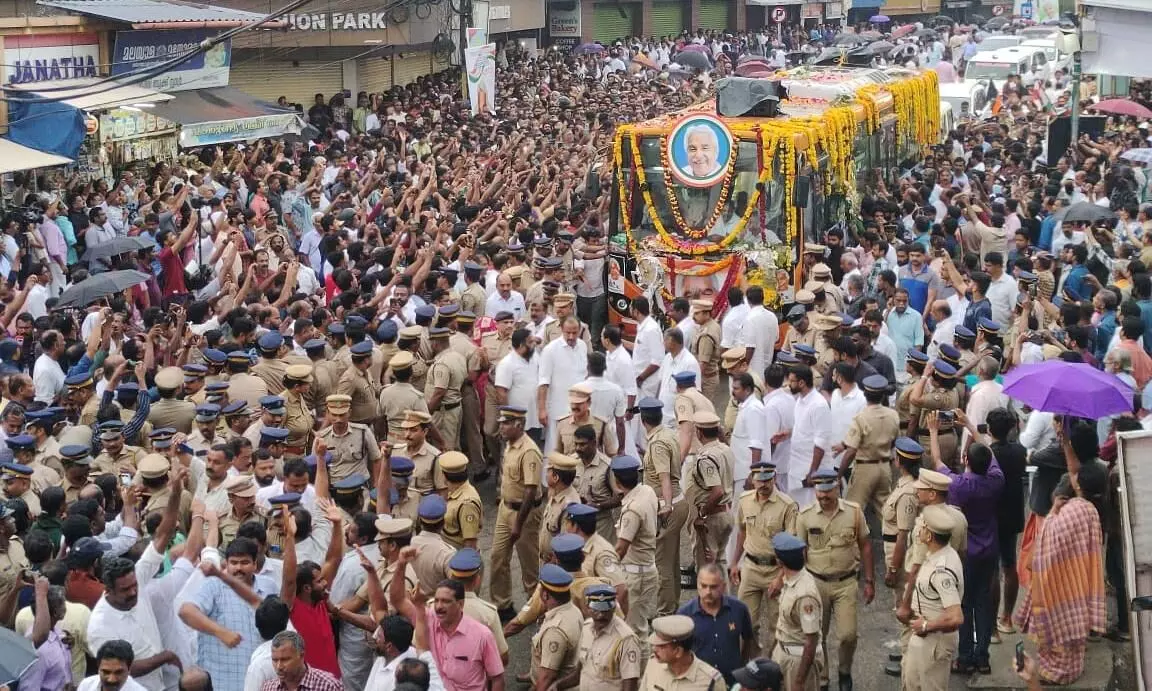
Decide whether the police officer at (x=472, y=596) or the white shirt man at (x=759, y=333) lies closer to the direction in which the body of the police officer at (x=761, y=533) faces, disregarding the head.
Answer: the police officer

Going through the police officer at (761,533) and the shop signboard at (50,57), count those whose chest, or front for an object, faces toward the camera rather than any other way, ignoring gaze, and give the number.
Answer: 2

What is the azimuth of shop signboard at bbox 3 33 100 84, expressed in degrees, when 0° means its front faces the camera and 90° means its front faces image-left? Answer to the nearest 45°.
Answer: approximately 0°

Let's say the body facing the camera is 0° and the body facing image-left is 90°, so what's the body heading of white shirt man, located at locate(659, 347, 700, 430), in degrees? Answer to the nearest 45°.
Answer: approximately 45°

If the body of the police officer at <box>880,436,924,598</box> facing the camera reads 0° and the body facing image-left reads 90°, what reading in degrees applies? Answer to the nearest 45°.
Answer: approximately 90°
